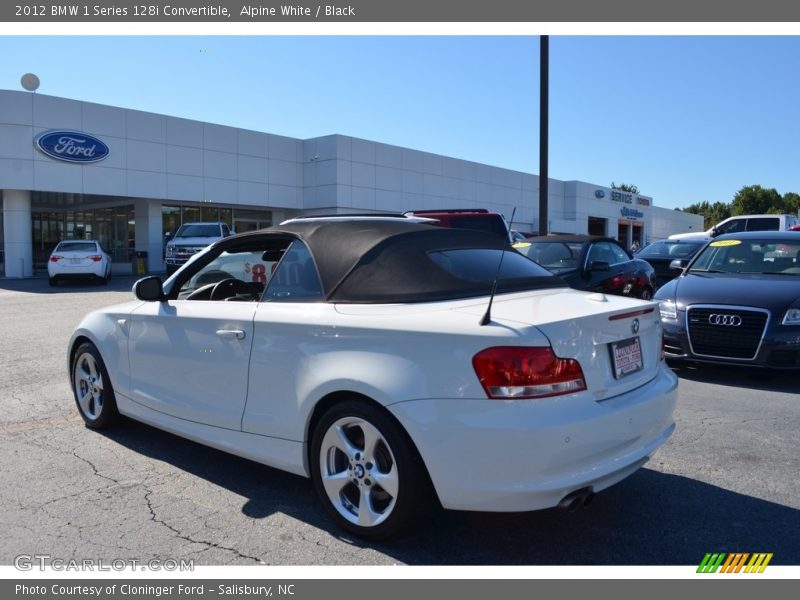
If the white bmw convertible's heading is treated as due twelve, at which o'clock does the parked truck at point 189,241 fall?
The parked truck is roughly at 1 o'clock from the white bmw convertible.

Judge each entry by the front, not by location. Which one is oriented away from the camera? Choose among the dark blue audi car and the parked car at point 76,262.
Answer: the parked car

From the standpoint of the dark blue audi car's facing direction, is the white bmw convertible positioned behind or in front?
in front

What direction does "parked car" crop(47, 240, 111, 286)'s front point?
away from the camera

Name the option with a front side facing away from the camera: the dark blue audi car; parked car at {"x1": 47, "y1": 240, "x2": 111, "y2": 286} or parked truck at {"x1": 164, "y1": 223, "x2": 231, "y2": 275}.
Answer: parked car at {"x1": 47, "y1": 240, "x2": 111, "y2": 286}

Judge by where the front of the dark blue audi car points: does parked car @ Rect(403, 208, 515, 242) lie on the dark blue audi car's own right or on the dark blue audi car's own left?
on the dark blue audi car's own right

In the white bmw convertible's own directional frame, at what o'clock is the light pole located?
The light pole is roughly at 2 o'clock from the white bmw convertible.

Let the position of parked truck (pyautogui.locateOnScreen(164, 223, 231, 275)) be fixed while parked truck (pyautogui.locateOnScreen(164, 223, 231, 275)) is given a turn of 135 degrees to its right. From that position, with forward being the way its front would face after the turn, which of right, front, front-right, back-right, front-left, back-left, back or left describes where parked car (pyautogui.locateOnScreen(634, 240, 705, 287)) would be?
back-right

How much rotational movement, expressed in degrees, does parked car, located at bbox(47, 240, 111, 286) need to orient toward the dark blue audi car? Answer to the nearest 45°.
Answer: approximately 180°

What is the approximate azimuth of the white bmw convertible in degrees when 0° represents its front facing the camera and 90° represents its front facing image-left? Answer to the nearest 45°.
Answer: approximately 135°

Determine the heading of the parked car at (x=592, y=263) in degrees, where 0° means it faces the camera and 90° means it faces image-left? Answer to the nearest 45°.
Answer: approximately 45°
